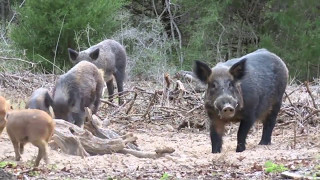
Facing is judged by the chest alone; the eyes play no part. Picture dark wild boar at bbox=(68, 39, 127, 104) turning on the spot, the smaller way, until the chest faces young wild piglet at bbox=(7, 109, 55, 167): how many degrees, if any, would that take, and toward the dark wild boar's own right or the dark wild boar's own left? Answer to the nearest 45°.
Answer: approximately 45° to the dark wild boar's own left

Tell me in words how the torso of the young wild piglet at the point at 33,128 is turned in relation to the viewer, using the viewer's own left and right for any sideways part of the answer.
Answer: facing away from the viewer and to the left of the viewer

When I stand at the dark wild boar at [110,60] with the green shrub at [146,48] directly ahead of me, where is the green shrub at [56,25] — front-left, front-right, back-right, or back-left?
front-left

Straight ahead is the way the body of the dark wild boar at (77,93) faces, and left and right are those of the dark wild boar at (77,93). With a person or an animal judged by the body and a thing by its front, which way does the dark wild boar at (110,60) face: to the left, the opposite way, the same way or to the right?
the same way

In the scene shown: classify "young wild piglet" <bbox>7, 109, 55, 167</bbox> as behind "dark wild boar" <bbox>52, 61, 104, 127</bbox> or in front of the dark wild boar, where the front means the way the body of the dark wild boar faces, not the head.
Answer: in front

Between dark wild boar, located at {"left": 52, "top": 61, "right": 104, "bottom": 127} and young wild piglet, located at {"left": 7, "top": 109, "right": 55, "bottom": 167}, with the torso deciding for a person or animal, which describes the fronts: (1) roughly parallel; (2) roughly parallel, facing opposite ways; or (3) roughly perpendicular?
roughly perpendicular

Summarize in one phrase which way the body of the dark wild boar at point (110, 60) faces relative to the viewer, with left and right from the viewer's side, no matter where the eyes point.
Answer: facing the viewer and to the left of the viewer

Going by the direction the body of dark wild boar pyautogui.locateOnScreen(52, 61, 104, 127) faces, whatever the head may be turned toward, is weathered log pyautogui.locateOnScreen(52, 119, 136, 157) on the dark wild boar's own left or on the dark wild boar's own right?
on the dark wild boar's own left

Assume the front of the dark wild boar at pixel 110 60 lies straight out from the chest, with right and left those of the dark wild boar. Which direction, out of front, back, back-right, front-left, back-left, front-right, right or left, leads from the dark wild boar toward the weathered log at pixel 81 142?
front-left

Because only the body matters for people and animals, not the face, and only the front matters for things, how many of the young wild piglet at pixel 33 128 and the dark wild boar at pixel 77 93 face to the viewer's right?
0

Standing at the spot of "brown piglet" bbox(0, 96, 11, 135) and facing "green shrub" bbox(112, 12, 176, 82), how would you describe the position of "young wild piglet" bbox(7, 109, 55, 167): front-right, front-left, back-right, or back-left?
back-right

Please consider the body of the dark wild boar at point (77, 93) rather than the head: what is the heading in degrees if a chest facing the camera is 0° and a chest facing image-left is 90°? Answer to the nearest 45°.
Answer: approximately 45°

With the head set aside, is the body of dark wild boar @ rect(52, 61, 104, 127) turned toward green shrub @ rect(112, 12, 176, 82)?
no
